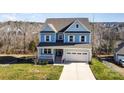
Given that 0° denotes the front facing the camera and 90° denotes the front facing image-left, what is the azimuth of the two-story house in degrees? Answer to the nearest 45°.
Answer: approximately 0°

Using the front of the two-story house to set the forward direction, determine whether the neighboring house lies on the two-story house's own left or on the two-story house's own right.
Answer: on the two-story house's own left
